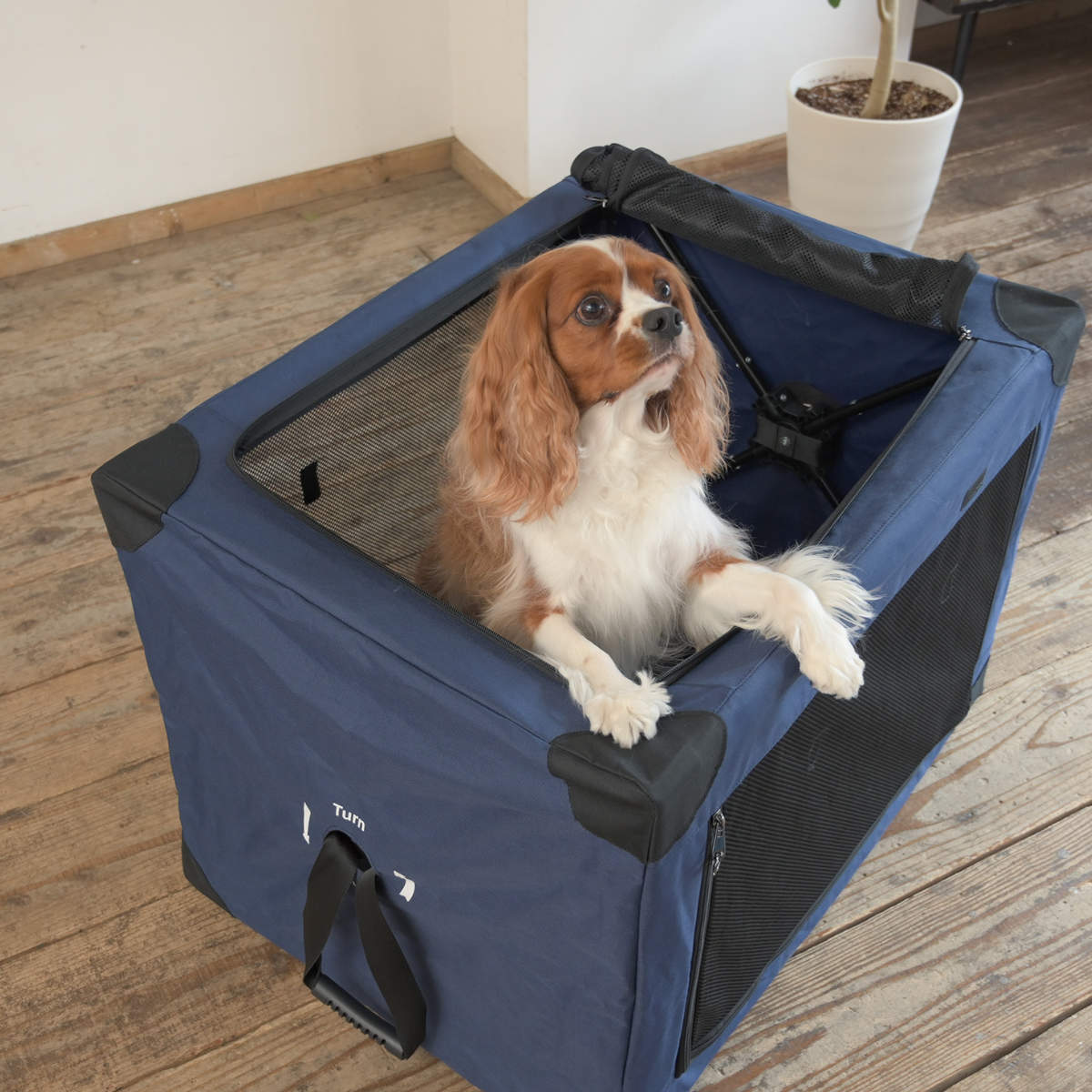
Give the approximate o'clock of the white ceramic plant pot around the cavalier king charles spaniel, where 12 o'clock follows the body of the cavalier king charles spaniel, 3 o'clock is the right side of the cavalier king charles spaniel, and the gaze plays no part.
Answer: The white ceramic plant pot is roughly at 8 o'clock from the cavalier king charles spaniel.

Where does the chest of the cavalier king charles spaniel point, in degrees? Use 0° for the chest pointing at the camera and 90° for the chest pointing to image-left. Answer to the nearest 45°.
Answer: approximately 315°
